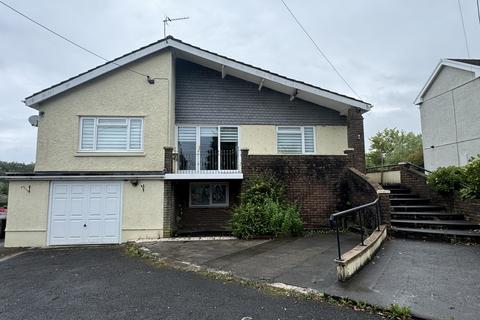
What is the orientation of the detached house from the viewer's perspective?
toward the camera

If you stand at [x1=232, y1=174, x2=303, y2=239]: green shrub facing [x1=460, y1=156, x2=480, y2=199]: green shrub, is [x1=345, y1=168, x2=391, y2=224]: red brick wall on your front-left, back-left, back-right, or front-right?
front-left

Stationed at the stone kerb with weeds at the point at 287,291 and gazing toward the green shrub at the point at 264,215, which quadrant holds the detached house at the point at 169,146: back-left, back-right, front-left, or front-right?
front-left

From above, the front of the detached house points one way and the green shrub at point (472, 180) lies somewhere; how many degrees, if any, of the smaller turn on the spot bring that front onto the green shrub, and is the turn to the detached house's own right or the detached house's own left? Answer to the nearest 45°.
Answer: approximately 45° to the detached house's own left

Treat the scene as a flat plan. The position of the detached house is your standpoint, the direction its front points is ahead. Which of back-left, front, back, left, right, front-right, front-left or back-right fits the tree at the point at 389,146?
back-left

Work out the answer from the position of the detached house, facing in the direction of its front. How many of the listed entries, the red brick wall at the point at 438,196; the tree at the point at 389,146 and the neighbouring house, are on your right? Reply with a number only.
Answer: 0

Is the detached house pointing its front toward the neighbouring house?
no

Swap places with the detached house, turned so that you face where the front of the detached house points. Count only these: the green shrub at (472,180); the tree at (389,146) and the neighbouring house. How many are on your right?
0

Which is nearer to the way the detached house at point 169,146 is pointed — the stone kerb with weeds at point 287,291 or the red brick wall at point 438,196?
the stone kerb with weeds

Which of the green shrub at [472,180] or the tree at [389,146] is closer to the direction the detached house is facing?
the green shrub

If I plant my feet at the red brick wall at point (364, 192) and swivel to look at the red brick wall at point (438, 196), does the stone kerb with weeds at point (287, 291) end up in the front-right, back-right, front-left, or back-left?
back-right

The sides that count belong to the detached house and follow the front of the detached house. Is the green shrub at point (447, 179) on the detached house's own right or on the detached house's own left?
on the detached house's own left

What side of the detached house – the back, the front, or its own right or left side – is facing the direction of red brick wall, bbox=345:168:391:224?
left
